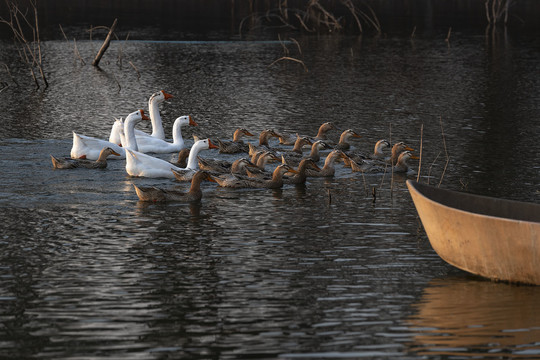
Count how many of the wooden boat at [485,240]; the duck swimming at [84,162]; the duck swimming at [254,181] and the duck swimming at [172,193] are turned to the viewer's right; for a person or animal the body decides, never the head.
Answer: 3

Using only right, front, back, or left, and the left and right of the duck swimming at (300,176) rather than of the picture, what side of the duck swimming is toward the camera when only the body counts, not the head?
right

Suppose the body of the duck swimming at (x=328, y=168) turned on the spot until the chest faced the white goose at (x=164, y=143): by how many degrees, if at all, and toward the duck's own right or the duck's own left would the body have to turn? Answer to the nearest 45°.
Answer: approximately 135° to the duck's own left

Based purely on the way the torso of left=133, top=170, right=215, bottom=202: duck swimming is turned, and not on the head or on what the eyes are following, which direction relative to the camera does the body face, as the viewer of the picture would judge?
to the viewer's right

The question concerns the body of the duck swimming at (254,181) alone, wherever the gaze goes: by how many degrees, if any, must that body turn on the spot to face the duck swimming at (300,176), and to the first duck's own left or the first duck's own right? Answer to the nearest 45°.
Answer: approximately 45° to the first duck's own left

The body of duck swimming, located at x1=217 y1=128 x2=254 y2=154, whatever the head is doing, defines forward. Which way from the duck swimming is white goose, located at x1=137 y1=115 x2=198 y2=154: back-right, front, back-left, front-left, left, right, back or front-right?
back

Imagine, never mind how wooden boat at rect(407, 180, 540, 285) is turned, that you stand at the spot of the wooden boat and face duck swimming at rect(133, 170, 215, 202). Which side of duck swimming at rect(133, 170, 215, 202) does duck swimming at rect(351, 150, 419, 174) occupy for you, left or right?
right

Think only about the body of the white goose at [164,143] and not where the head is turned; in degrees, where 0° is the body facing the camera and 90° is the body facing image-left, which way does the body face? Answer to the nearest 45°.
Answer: approximately 270°

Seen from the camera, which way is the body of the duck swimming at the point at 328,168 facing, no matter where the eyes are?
to the viewer's right

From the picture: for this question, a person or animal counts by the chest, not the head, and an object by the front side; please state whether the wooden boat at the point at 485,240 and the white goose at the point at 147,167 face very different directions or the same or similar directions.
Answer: very different directions

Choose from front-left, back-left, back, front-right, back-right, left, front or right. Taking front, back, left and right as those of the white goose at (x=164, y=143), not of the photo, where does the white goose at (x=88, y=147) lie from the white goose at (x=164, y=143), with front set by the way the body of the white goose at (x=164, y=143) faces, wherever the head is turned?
back-right

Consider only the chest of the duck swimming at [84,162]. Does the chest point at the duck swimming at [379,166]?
yes

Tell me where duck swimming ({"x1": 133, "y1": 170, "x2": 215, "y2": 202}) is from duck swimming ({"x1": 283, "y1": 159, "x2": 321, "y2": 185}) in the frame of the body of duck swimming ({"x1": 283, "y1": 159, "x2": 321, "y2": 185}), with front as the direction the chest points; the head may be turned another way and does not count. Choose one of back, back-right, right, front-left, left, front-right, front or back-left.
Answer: back-right

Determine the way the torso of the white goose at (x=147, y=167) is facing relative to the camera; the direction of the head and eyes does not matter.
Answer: to the viewer's right

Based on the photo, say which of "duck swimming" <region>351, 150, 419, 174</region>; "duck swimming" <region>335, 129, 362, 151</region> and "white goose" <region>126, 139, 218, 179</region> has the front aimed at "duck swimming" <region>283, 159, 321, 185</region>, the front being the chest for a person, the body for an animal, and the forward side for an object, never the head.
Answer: the white goose

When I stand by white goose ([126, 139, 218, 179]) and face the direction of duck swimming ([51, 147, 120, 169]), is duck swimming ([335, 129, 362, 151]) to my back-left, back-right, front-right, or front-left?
back-right

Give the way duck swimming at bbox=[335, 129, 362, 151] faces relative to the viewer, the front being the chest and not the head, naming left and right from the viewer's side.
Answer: facing to the right of the viewer

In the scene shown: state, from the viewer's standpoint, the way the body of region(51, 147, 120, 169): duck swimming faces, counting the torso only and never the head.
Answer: to the viewer's right

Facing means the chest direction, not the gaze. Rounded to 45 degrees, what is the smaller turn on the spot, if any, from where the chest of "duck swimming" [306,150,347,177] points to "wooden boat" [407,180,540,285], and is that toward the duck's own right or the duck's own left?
approximately 90° to the duck's own right
